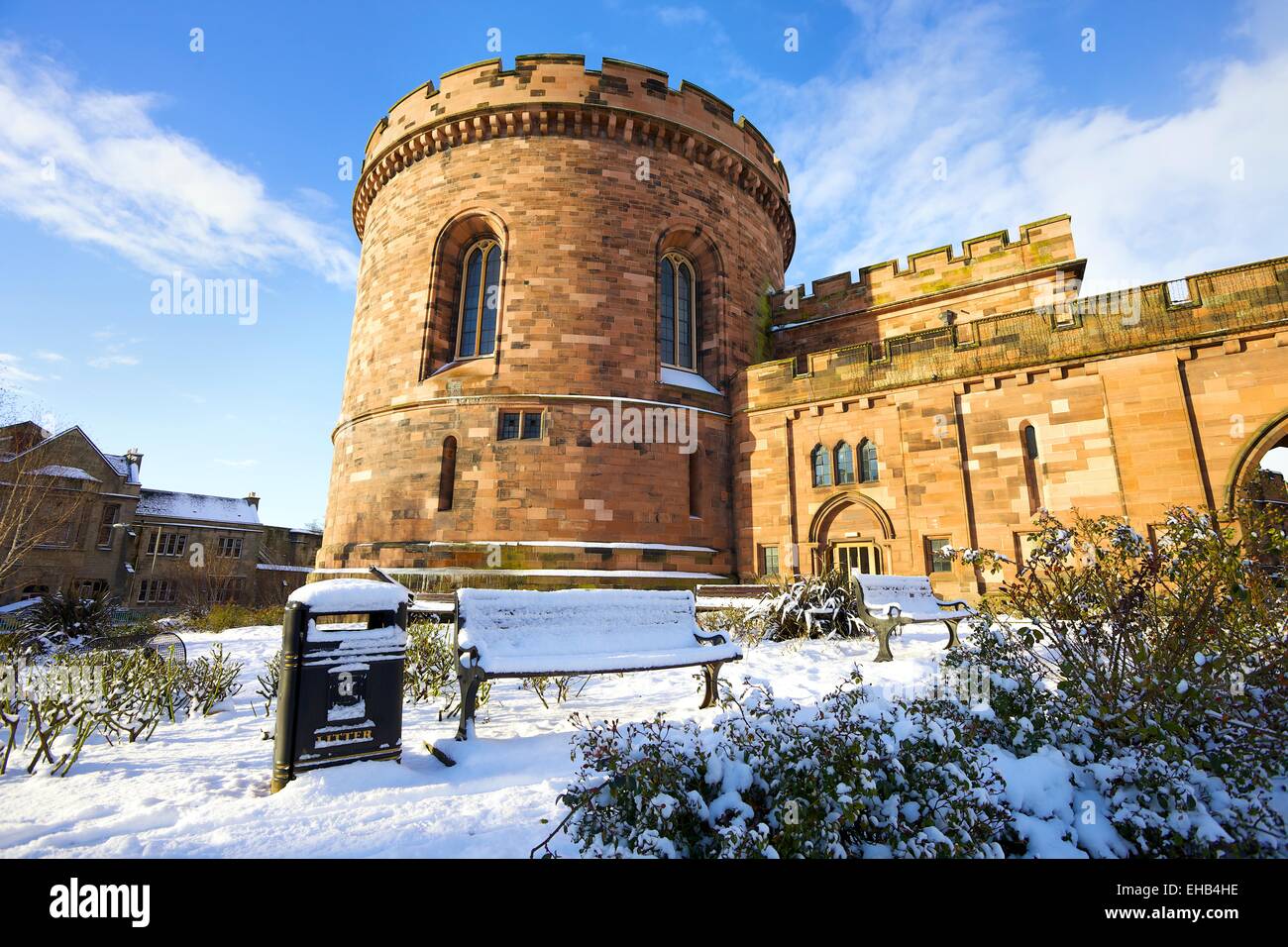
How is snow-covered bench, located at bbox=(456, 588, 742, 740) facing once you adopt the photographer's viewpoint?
facing the viewer and to the right of the viewer

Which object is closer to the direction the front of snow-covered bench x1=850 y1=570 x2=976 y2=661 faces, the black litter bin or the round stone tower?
the black litter bin

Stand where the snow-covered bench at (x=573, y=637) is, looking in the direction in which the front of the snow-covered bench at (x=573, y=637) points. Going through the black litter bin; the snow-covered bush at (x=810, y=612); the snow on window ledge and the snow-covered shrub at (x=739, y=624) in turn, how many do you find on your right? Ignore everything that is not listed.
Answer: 1

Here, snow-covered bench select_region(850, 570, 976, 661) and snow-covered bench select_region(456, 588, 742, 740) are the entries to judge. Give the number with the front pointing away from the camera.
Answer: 0

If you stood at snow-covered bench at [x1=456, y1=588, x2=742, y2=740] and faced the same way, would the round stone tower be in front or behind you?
behind

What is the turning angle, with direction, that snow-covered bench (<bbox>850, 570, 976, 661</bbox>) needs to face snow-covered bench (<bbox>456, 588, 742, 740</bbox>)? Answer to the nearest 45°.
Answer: approximately 90° to its right

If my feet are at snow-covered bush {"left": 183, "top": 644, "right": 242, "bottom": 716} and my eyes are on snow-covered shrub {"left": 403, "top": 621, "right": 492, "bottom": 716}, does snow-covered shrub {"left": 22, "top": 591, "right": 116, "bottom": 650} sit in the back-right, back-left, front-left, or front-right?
back-left

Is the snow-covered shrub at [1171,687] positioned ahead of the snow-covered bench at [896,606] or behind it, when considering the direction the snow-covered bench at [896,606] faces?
ahead
